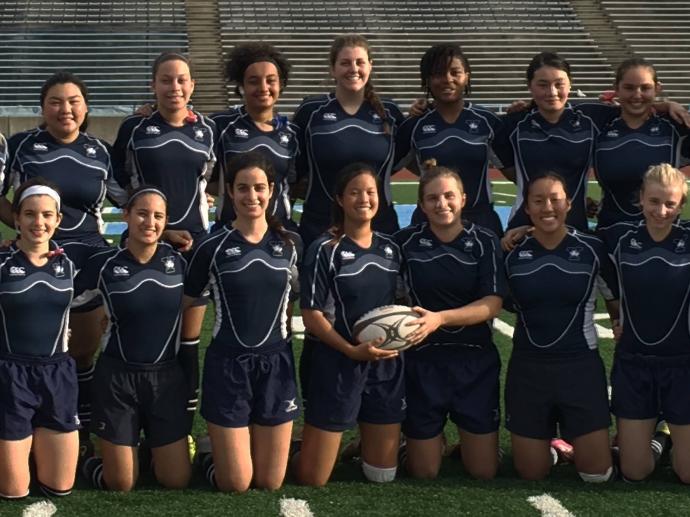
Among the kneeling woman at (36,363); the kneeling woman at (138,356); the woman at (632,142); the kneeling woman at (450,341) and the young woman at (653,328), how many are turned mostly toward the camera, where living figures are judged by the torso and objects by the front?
5

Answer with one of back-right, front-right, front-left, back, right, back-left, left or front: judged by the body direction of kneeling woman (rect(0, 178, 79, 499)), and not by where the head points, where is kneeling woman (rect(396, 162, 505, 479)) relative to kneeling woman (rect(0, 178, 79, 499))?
left

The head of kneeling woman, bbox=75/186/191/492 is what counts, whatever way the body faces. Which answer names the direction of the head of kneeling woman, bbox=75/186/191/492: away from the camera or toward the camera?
toward the camera

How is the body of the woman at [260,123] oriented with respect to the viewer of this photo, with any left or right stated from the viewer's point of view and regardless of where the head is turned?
facing the viewer

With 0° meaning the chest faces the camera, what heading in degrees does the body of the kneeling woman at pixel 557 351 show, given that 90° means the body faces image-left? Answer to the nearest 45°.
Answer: approximately 0°

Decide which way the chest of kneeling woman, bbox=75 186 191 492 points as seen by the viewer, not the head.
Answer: toward the camera

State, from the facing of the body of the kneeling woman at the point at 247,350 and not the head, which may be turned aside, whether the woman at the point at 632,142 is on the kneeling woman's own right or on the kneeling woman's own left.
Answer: on the kneeling woman's own left

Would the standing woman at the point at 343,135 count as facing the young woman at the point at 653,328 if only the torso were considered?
no

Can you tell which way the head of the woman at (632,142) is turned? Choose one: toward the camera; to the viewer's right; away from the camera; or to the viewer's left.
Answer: toward the camera

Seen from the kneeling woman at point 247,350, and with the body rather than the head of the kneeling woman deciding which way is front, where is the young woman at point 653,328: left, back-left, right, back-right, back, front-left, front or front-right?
left

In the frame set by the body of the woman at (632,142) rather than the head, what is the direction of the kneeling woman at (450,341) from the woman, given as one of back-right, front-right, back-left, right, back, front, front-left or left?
front-right

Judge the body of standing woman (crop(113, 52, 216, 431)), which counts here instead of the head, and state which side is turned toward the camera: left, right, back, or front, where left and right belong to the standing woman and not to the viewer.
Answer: front

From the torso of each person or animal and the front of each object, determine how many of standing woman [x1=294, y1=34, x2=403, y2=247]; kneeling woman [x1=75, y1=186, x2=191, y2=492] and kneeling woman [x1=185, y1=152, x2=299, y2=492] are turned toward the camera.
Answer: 3

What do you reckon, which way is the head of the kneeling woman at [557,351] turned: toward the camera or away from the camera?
toward the camera

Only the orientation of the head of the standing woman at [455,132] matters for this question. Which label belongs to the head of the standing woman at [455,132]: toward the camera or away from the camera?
toward the camera

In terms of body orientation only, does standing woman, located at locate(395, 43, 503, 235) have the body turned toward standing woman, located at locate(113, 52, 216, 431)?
no

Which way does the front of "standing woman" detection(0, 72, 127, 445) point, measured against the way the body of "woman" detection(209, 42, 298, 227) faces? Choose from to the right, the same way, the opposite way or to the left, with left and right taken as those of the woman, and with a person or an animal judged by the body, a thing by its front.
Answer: the same way

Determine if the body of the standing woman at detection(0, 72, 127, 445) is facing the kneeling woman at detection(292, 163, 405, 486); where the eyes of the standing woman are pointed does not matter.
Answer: no
